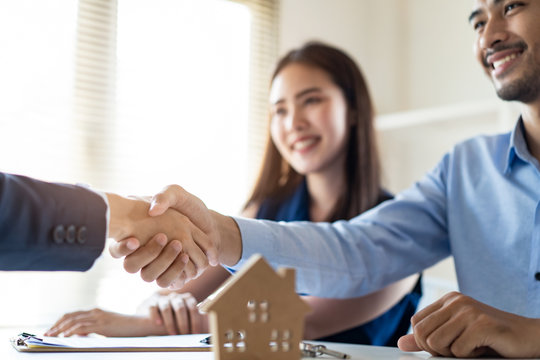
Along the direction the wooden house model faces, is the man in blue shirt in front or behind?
behind

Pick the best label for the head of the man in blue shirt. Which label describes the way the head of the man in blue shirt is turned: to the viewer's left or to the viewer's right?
to the viewer's left

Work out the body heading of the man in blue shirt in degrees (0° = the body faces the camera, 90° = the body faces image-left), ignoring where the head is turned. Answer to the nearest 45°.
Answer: approximately 45°

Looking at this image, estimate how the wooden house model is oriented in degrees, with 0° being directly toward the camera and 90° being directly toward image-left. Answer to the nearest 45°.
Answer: approximately 0°

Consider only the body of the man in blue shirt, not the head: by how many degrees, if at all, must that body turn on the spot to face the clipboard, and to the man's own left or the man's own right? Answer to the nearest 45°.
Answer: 0° — they already face it

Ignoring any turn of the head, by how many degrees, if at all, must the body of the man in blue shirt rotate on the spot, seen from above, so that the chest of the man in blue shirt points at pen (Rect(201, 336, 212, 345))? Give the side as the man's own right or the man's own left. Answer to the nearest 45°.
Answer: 0° — they already face it
